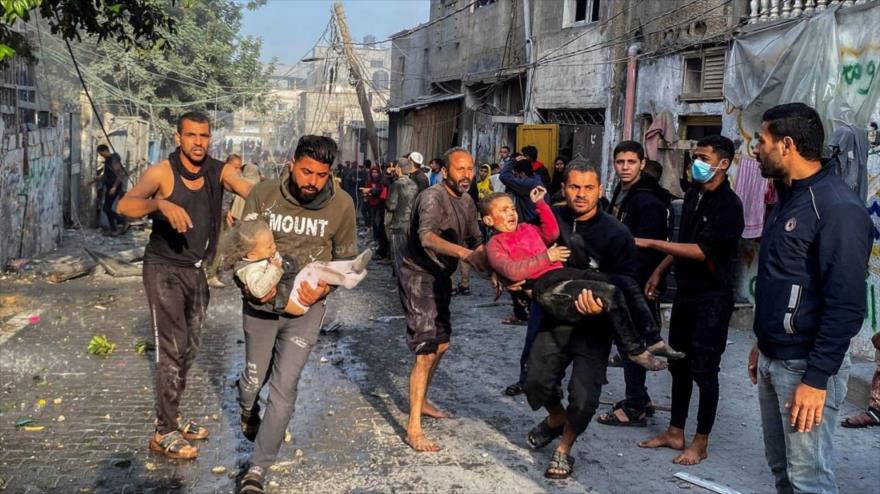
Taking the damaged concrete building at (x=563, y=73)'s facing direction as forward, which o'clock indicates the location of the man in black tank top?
The man in black tank top is roughly at 11 o'clock from the damaged concrete building.

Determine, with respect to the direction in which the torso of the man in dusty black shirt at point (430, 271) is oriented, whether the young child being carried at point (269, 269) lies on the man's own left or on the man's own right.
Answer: on the man's own right

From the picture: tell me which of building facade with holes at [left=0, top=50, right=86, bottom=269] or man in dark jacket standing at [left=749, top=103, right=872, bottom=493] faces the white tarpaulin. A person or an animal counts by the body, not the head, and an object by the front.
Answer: the building facade with holes

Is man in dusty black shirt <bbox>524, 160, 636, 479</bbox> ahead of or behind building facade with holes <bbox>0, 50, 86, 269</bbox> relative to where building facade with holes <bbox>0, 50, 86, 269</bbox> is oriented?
ahead

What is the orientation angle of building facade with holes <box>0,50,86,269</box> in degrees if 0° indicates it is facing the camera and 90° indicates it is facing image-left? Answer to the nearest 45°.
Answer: approximately 315°

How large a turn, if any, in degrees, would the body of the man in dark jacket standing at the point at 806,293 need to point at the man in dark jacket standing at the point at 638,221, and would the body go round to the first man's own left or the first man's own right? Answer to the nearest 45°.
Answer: approximately 90° to the first man's own right

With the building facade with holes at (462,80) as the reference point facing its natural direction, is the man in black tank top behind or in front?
in front

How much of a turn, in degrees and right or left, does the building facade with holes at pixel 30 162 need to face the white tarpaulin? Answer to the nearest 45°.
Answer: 0° — it already faces it

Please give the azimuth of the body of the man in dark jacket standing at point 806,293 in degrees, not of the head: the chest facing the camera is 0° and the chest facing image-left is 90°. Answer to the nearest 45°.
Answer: approximately 45°
